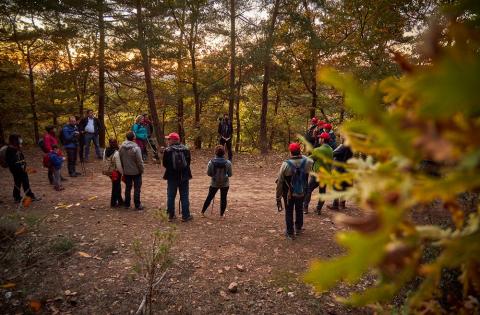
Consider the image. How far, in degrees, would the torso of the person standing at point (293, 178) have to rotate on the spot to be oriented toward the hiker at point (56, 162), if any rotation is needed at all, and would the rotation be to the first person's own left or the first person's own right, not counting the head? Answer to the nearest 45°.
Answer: approximately 90° to the first person's own left

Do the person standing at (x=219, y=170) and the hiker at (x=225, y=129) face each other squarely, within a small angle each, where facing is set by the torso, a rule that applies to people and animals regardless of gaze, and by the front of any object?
yes

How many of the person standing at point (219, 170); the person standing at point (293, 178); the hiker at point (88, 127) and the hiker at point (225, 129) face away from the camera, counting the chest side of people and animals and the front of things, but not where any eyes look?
2

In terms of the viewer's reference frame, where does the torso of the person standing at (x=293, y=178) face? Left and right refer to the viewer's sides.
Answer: facing away from the viewer

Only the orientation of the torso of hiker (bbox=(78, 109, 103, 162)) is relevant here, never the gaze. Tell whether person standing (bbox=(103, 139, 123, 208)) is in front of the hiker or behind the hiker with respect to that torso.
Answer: in front

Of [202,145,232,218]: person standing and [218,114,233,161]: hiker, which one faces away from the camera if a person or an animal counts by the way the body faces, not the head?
the person standing

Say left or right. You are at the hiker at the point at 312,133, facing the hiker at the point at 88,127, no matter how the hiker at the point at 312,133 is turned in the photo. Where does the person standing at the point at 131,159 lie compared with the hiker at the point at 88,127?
left

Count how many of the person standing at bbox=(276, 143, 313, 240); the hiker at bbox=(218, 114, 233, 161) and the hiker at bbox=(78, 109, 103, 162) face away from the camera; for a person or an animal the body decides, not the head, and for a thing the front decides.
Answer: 1

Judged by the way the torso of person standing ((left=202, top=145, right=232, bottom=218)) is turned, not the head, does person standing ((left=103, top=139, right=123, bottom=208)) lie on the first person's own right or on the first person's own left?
on the first person's own left

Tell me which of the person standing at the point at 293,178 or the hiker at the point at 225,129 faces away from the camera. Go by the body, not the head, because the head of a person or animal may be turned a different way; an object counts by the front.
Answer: the person standing

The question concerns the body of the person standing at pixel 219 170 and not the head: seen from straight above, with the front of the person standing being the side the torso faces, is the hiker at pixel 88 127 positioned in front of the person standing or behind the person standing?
in front

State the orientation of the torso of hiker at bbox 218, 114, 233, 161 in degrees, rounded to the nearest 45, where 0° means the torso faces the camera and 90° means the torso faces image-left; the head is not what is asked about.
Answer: approximately 0°

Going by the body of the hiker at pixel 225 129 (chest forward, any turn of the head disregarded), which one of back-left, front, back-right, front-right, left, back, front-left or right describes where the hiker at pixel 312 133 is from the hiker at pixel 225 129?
front-left

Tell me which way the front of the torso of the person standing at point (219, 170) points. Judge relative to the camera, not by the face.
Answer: away from the camera
